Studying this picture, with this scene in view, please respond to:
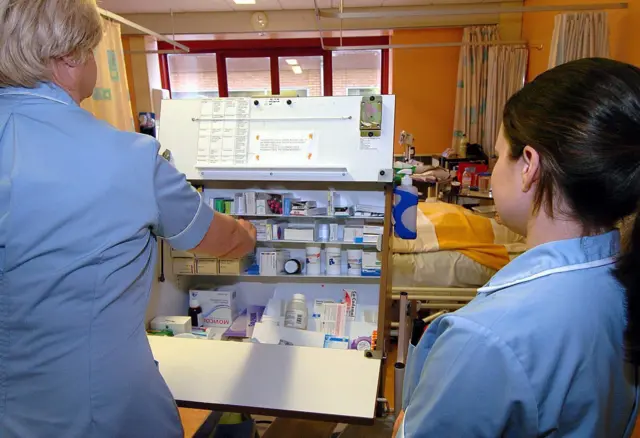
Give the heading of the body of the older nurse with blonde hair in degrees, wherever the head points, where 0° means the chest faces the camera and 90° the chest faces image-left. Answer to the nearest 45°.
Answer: approximately 225°

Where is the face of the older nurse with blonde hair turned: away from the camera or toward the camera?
away from the camera

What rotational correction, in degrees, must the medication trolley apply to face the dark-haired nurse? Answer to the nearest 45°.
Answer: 0° — it already faces them

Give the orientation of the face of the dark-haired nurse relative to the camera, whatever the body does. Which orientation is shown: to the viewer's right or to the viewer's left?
to the viewer's left

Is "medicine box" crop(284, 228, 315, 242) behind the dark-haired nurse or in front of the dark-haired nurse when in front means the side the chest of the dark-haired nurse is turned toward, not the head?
in front

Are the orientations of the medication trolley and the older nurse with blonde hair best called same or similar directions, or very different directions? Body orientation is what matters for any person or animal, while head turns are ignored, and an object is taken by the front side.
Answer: very different directions

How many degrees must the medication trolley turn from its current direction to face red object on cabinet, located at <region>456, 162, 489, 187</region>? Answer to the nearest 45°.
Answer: approximately 135° to its left

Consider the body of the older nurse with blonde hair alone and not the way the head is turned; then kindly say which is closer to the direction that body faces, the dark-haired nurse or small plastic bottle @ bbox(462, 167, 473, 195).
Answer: the small plastic bottle
